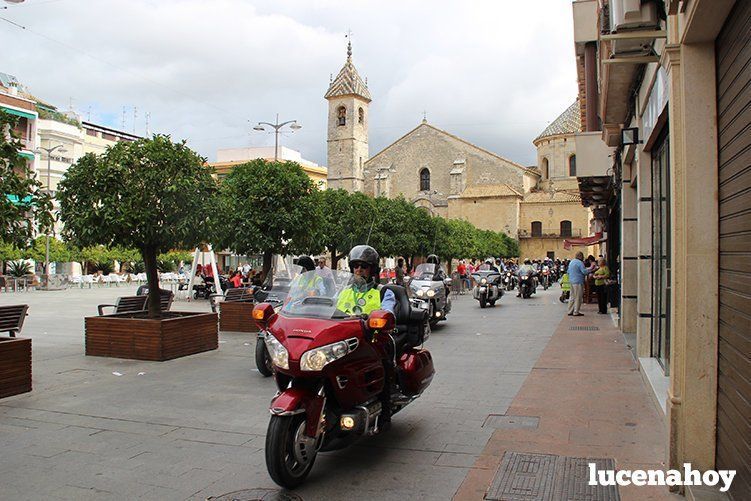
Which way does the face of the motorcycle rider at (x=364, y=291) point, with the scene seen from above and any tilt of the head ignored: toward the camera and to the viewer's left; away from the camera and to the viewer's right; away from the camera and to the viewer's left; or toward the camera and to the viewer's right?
toward the camera and to the viewer's left

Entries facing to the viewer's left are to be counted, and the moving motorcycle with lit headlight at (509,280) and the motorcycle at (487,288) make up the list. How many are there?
0

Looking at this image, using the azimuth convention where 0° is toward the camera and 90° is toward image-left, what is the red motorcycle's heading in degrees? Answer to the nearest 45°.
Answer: approximately 45°

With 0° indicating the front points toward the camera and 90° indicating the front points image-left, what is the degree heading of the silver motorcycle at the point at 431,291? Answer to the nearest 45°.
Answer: approximately 45°

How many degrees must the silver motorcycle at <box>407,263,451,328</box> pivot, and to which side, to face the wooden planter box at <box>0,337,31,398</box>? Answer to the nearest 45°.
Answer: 0° — it already faces it

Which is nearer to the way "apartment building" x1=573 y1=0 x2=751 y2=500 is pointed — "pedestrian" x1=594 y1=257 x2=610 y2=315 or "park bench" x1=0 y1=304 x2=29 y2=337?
the park bench

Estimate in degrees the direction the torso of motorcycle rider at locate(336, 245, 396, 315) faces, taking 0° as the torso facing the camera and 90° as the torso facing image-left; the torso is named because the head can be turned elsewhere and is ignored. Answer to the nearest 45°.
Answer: approximately 45°

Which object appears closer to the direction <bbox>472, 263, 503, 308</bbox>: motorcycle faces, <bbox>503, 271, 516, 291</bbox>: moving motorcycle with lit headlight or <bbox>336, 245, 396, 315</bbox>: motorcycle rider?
the motorcycle rider

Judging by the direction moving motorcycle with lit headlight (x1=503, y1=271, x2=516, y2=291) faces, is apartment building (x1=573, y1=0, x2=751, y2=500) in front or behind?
in front

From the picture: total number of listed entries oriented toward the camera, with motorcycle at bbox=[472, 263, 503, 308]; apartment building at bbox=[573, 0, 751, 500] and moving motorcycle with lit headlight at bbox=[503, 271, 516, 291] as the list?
2

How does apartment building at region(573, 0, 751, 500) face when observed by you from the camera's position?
facing to the left of the viewer

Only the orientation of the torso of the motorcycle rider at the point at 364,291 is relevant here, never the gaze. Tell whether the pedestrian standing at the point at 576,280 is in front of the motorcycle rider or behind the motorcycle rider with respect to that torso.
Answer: behind

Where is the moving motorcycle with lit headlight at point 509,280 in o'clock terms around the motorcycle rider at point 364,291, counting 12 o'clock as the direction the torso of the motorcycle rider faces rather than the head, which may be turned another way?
The moving motorcycle with lit headlight is roughly at 5 o'clock from the motorcycle rider.

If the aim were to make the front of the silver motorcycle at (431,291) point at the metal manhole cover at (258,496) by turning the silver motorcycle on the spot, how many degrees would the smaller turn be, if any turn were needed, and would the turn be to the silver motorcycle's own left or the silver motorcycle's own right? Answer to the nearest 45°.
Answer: approximately 45° to the silver motorcycle's own left

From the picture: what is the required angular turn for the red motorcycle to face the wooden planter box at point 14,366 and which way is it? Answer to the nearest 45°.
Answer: approximately 90° to its right

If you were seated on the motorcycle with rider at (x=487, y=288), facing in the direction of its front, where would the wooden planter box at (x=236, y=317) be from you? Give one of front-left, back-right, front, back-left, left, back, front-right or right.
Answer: front-right
